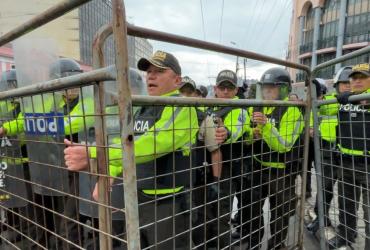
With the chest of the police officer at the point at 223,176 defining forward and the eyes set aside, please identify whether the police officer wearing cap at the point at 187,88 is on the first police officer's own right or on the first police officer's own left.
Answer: on the first police officer's own right

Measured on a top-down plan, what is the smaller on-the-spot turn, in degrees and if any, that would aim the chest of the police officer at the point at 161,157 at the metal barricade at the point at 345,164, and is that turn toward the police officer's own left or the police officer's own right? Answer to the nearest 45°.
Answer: approximately 135° to the police officer's own left

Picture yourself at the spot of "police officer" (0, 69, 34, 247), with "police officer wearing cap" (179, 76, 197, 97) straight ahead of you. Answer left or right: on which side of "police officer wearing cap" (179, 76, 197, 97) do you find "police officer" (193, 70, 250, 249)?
right

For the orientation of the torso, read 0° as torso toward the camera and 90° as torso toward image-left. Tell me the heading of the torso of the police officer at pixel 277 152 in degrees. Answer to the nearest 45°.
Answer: approximately 45°

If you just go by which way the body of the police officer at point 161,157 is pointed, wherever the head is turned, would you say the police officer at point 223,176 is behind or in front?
behind

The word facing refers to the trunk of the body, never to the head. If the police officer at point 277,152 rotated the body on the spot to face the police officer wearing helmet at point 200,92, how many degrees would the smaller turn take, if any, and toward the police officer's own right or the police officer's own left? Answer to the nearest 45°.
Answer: approximately 90° to the police officer's own right
